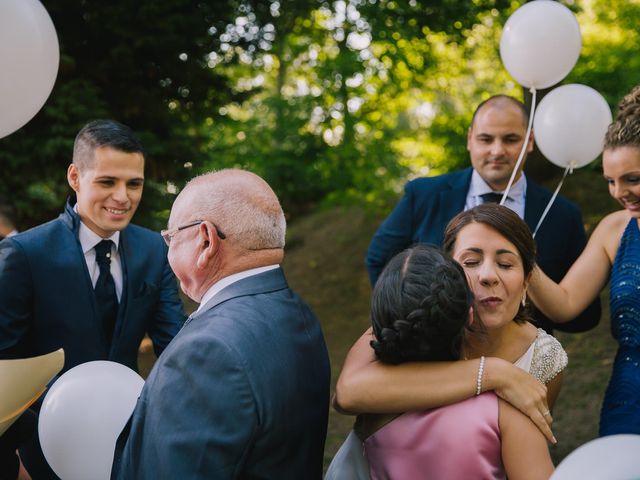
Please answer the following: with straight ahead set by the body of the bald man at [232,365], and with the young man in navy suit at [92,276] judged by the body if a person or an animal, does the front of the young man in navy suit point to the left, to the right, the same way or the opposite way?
the opposite way

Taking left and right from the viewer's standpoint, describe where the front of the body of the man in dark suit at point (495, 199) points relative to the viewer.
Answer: facing the viewer

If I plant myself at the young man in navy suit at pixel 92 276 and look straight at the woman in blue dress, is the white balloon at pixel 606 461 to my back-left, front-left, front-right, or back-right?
front-right

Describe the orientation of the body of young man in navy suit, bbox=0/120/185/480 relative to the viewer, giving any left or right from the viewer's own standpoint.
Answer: facing the viewer and to the right of the viewer

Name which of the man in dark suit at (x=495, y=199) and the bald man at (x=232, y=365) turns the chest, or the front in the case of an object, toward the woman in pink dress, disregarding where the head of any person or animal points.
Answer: the man in dark suit

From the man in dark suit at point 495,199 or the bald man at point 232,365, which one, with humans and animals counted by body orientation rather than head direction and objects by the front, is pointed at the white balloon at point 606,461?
the man in dark suit

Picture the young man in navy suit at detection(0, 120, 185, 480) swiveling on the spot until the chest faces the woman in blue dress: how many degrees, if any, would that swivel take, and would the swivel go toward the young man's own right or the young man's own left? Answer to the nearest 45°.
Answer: approximately 45° to the young man's own left
